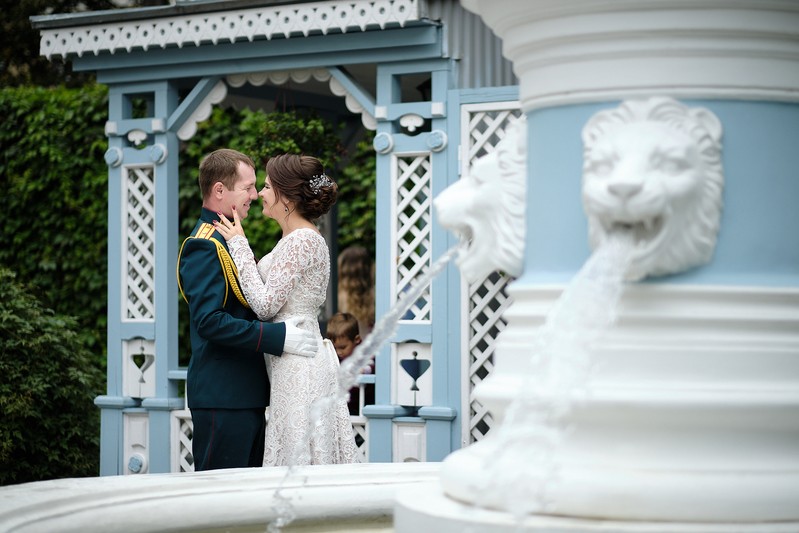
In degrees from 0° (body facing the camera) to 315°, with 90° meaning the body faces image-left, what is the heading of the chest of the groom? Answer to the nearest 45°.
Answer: approximately 270°

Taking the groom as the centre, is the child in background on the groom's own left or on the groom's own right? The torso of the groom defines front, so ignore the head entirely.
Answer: on the groom's own left

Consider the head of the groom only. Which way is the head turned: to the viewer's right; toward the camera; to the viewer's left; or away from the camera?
to the viewer's right

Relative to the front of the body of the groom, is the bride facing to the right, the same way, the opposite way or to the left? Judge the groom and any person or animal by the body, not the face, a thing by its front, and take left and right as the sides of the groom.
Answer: the opposite way

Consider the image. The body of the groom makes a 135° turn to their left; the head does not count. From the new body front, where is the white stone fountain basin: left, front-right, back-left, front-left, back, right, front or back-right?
back-left

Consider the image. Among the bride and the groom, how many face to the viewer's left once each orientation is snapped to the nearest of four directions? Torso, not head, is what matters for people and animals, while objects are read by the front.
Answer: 1

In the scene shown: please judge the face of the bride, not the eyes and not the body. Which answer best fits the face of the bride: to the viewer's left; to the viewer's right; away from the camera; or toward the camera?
to the viewer's left

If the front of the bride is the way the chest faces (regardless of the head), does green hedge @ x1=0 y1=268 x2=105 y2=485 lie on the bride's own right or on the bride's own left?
on the bride's own right

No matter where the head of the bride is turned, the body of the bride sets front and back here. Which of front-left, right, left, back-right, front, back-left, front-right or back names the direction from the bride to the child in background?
right

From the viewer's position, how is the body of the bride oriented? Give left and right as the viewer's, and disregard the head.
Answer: facing to the left of the viewer
